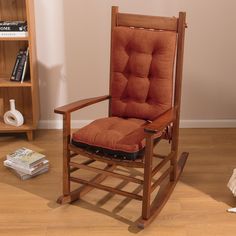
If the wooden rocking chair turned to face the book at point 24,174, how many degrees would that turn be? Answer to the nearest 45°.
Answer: approximately 45° to its right

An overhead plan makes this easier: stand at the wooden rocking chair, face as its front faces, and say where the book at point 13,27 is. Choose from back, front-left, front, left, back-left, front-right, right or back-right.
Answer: right

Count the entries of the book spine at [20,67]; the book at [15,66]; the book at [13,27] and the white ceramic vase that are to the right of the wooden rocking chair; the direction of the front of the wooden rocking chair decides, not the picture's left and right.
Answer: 4

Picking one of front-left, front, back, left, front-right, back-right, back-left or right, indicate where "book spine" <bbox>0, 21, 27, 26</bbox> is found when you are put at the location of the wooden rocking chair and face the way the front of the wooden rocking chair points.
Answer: right

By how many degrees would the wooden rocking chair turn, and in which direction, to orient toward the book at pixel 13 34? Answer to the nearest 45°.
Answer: approximately 90° to its right

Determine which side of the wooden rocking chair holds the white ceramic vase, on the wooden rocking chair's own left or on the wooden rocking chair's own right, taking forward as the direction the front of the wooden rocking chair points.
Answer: on the wooden rocking chair's own right

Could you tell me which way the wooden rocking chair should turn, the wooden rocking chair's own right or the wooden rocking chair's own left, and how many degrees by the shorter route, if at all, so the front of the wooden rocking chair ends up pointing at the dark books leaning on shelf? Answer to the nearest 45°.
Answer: approximately 90° to the wooden rocking chair's own right

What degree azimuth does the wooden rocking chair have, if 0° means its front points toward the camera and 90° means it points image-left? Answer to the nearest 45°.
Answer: approximately 45°

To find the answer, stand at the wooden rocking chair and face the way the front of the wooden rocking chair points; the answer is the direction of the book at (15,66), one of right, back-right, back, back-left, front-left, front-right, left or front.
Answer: right

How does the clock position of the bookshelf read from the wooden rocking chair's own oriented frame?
The bookshelf is roughly at 3 o'clock from the wooden rocking chair.
